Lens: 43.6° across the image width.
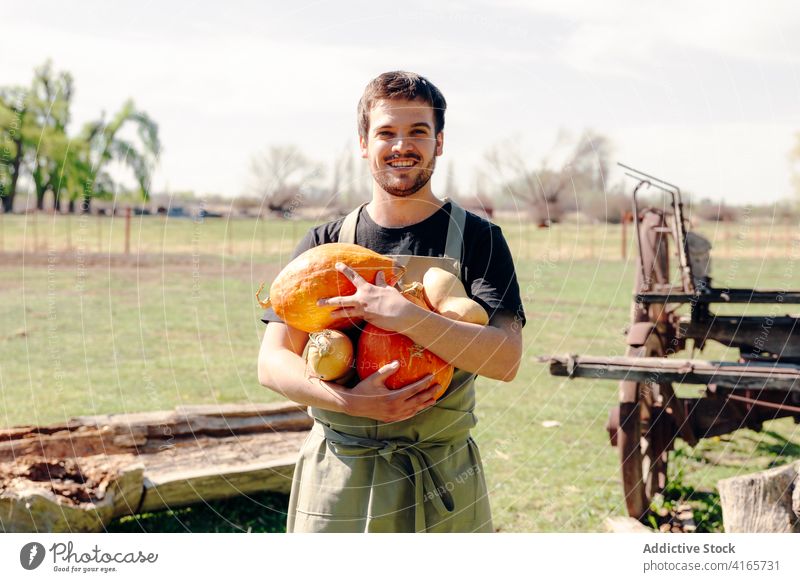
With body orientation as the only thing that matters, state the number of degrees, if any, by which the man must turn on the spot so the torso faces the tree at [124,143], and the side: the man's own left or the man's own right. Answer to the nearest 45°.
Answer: approximately 135° to the man's own right

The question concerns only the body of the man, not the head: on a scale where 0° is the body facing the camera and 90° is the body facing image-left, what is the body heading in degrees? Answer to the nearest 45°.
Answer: approximately 0°

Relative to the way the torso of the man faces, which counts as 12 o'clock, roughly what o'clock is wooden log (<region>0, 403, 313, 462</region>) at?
The wooden log is roughly at 5 o'clock from the man.

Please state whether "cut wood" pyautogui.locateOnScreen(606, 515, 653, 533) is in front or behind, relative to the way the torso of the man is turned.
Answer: behind

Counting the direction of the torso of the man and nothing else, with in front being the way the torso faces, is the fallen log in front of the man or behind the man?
behind

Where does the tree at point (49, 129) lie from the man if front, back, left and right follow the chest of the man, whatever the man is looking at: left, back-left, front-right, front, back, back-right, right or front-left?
back-right

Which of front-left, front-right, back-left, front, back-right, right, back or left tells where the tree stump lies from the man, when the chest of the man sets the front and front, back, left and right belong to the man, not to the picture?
back-left

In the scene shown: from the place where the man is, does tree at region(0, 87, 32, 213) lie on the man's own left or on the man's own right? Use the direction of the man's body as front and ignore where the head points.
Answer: on the man's own right
